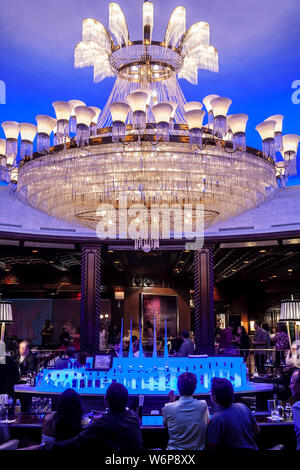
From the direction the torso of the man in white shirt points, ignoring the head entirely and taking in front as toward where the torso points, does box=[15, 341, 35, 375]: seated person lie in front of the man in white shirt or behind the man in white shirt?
in front

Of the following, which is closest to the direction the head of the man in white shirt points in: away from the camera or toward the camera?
away from the camera

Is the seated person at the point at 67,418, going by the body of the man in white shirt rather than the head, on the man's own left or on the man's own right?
on the man's own left

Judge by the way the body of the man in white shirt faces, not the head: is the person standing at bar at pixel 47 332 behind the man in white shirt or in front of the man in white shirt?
in front

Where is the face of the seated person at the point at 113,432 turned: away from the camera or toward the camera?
away from the camera

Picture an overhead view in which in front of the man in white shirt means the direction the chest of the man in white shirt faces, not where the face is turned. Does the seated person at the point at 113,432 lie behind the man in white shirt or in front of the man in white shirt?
behind

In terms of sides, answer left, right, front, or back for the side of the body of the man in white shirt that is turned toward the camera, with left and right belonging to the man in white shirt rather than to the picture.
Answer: back

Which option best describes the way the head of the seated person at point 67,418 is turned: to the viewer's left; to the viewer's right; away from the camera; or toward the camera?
away from the camera

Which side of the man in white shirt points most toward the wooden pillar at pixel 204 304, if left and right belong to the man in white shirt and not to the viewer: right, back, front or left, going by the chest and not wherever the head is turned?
front

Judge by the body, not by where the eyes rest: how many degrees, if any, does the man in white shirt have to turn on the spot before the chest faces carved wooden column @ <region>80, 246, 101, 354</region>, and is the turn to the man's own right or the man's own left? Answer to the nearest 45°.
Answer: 0° — they already face it
